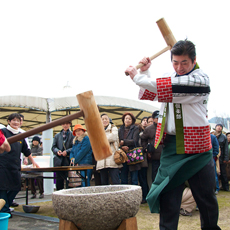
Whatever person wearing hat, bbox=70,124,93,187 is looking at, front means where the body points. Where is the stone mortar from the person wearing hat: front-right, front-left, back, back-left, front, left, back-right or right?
front-left

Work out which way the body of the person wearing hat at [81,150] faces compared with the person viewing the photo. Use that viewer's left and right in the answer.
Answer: facing the viewer and to the left of the viewer

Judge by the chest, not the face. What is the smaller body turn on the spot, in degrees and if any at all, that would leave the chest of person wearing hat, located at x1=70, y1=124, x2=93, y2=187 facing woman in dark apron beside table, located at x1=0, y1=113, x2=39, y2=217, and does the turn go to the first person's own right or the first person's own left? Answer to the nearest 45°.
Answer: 0° — they already face them

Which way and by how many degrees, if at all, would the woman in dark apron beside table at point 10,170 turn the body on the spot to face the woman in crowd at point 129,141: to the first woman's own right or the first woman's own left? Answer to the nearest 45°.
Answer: approximately 90° to the first woman's own left

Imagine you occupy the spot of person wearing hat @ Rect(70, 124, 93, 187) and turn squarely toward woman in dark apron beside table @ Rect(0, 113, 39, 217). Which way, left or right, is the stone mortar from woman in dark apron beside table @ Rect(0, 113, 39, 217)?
left

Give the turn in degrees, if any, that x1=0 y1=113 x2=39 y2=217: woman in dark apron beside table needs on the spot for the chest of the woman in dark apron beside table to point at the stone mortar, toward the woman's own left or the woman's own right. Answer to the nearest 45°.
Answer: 0° — they already face it
